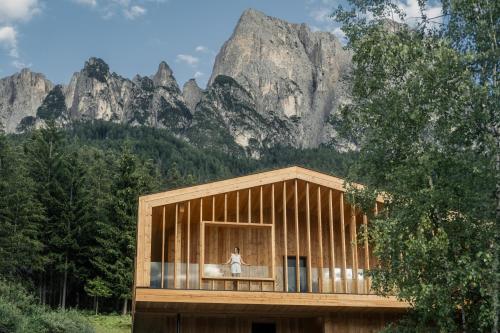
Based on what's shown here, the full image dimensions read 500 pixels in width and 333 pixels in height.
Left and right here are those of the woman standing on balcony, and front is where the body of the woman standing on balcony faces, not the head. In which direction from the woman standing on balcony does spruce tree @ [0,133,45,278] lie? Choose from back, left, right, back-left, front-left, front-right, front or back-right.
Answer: back-right

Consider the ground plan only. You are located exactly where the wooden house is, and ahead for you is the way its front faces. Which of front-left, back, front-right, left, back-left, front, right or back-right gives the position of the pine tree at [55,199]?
back-right

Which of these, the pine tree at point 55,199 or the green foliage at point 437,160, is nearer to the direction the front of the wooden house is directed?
the green foliage

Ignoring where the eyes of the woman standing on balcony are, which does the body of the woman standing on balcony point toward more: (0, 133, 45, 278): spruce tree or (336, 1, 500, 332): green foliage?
the green foliage

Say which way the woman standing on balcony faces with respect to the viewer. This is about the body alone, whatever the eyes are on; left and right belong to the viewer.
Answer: facing the viewer

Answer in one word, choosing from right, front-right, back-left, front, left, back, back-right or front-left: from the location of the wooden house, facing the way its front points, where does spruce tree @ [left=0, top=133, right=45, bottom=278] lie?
back-right

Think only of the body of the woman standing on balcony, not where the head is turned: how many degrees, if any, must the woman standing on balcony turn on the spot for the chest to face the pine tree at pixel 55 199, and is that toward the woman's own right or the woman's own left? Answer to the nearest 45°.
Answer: approximately 135° to the woman's own right

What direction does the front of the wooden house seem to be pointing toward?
toward the camera
